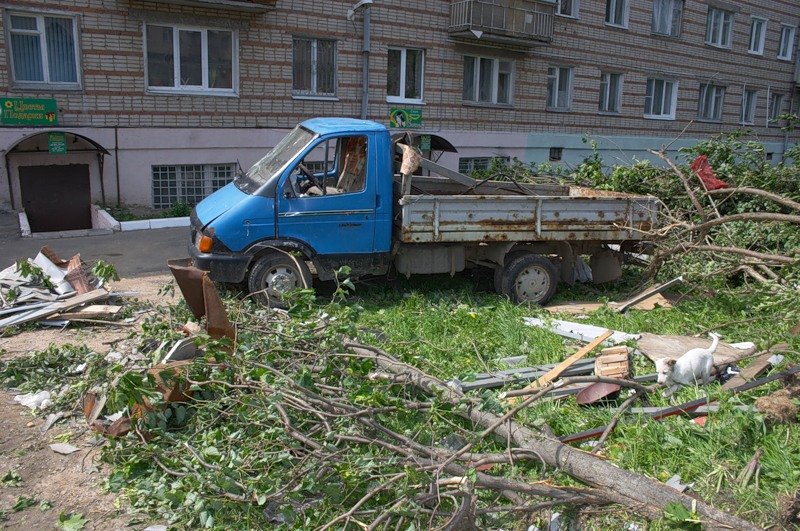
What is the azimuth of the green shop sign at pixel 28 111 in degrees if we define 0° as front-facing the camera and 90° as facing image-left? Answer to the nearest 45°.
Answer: approximately 0°

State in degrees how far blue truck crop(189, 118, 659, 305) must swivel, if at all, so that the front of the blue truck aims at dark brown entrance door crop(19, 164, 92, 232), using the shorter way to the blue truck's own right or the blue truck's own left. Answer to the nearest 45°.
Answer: approximately 45° to the blue truck's own right

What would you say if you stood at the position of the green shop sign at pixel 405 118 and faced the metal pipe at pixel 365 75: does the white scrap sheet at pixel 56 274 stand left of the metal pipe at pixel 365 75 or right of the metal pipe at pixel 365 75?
left

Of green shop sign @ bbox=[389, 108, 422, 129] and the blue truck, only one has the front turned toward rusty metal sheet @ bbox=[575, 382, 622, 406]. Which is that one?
the green shop sign

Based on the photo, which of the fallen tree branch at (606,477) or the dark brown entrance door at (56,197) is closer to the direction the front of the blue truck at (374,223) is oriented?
the dark brown entrance door

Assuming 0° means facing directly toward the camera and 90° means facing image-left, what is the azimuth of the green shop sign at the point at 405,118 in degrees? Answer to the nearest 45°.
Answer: approximately 0°

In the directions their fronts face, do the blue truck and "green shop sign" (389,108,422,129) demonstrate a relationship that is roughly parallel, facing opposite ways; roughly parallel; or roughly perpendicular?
roughly perpendicular

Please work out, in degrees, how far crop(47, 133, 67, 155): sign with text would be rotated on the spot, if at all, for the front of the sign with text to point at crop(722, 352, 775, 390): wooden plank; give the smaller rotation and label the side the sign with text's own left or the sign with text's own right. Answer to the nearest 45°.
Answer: approximately 45° to the sign with text's own left

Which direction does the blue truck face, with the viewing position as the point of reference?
facing to the left of the viewer

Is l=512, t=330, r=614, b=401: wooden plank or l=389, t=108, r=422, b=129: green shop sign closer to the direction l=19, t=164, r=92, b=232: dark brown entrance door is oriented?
the wooden plank

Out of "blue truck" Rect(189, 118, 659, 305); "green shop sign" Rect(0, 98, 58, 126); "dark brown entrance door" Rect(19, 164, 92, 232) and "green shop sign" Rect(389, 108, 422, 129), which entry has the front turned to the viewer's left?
the blue truck
